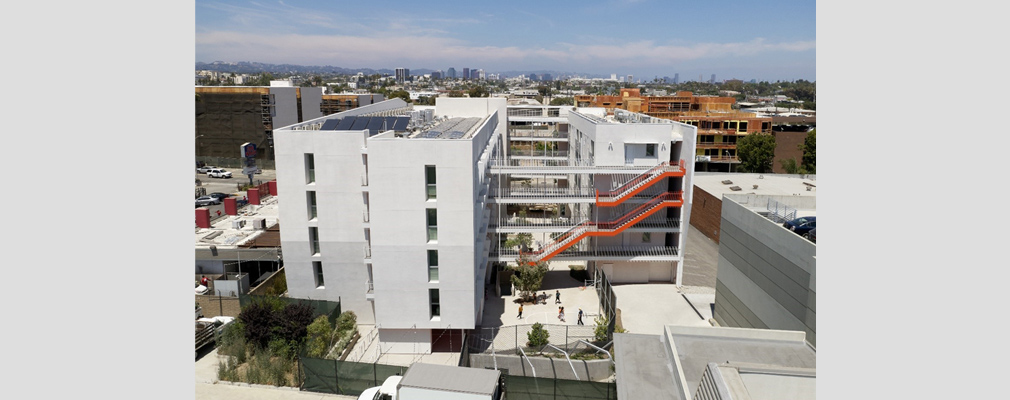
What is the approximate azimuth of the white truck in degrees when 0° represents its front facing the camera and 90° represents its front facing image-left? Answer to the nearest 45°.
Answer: approximately 90°

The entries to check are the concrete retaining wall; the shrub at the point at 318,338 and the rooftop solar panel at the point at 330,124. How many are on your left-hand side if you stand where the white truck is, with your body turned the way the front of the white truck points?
0

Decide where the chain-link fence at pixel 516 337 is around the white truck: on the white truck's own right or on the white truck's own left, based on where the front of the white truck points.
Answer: on the white truck's own right

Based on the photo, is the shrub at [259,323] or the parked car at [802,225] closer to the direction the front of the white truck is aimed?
the shrub

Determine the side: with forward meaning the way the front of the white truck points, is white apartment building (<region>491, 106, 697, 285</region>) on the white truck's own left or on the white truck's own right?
on the white truck's own right

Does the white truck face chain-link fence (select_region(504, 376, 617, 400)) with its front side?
no

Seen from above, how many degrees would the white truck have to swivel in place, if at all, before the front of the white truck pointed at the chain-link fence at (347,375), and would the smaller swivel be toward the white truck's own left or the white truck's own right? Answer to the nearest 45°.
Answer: approximately 45° to the white truck's own right

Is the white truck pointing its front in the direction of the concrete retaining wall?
no

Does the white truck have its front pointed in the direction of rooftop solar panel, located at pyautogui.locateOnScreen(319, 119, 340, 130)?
no

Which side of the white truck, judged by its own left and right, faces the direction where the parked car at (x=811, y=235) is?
back
